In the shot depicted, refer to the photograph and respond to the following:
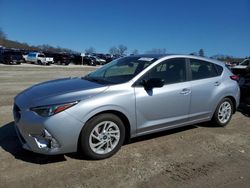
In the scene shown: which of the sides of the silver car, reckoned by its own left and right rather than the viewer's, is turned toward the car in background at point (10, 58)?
right

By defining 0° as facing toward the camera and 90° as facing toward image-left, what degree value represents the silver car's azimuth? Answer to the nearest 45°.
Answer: approximately 45°

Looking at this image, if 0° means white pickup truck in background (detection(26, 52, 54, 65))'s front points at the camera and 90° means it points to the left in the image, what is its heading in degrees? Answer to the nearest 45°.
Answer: approximately 315°

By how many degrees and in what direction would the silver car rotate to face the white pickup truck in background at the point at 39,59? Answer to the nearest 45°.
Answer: approximately 135° to its right
